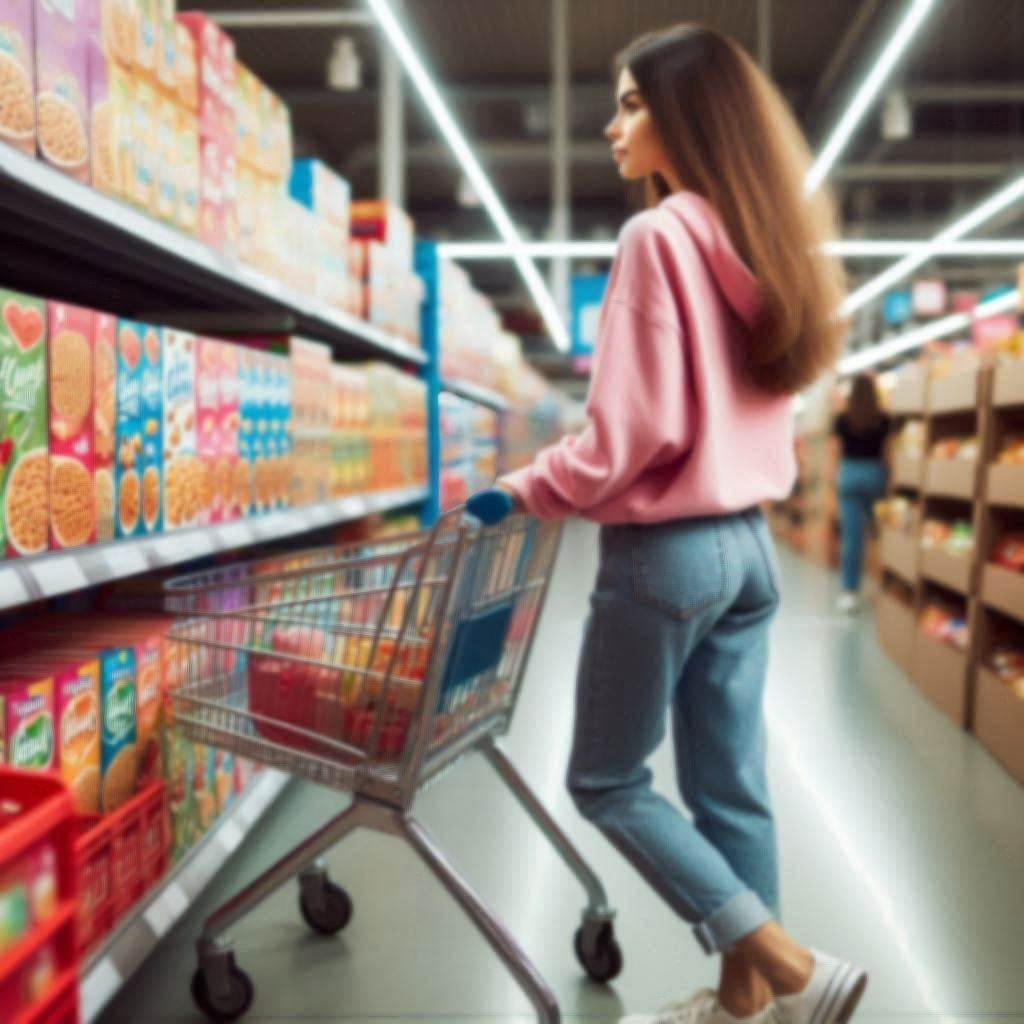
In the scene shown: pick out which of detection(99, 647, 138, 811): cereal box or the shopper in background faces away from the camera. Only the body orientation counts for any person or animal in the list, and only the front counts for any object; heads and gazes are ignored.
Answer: the shopper in background

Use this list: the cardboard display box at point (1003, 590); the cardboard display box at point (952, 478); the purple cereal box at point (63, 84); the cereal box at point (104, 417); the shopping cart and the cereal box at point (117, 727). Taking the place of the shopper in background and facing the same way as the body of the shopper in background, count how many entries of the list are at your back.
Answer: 6

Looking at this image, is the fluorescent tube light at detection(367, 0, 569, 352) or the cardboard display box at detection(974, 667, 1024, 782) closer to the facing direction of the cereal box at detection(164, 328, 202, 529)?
the cardboard display box

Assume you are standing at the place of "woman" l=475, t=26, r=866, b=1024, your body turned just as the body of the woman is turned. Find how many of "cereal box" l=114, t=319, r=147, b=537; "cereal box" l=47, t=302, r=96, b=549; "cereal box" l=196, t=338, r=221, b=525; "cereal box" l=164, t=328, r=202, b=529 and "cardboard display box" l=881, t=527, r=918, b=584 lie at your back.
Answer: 0

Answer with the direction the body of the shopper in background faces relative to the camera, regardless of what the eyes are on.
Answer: away from the camera

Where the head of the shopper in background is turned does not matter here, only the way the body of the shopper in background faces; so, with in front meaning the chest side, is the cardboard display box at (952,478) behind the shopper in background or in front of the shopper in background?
behind

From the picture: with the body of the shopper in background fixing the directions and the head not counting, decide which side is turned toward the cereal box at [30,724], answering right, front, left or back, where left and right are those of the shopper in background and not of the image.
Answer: back

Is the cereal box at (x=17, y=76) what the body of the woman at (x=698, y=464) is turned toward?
no

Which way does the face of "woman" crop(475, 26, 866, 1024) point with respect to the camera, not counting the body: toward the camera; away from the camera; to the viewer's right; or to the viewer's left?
to the viewer's left

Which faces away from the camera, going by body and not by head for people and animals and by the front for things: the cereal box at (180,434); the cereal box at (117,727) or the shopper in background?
the shopper in background

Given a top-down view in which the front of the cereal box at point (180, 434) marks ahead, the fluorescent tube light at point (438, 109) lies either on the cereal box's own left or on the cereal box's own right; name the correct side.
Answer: on the cereal box's own left

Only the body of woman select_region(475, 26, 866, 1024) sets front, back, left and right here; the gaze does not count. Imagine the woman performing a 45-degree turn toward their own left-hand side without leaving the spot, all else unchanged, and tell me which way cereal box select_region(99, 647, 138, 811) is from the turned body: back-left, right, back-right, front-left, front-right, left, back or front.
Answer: front

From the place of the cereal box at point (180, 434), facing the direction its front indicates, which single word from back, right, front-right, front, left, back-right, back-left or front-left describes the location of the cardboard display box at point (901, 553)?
left

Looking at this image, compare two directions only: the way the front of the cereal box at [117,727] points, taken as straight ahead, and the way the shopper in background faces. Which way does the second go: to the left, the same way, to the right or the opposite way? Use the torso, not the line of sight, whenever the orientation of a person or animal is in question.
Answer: to the left

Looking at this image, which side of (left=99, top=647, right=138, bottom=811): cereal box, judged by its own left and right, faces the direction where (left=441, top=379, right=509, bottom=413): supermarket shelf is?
left

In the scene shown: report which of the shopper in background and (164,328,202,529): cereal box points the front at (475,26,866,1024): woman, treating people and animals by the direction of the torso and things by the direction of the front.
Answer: the cereal box

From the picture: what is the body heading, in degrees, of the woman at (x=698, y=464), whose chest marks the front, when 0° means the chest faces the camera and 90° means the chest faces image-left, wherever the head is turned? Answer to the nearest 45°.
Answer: approximately 135°

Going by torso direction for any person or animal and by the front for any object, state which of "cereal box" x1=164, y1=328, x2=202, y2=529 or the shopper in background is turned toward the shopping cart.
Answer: the cereal box
